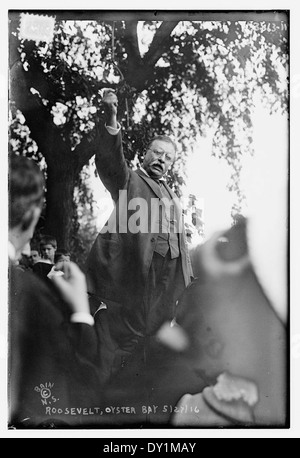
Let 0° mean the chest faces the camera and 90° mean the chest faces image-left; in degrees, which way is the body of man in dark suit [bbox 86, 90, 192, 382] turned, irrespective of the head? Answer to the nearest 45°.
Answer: approximately 315°

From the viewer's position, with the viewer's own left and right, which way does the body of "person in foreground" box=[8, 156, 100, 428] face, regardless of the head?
facing away from the viewer and to the right of the viewer

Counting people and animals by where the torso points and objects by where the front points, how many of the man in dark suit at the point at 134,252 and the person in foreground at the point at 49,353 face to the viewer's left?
0

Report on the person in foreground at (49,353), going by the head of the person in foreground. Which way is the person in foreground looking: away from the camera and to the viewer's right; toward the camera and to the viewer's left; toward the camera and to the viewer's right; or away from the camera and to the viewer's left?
away from the camera and to the viewer's right
